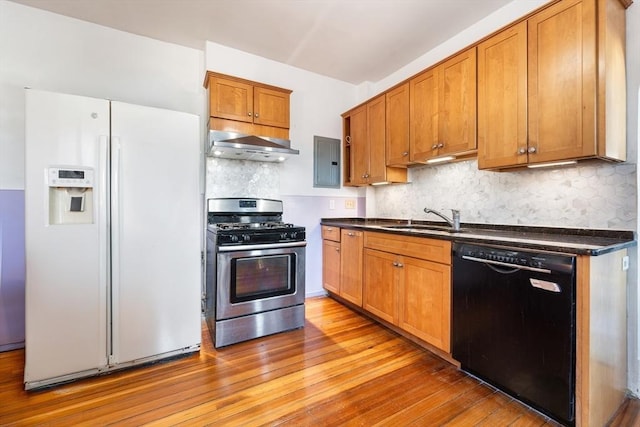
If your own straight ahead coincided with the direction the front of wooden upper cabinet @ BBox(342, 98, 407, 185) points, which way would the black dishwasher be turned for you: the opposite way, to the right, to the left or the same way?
the same way

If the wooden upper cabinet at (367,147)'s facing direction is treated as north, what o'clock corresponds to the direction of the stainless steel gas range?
The stainless steel gas range is roughly at 12 o'clock from the wooden upper cabinet.

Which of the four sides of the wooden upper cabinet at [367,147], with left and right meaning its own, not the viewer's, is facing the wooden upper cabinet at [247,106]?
front

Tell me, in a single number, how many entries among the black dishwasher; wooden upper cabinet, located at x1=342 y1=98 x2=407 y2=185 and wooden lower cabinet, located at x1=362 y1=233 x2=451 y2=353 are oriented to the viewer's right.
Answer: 0

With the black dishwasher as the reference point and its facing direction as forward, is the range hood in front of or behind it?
in front

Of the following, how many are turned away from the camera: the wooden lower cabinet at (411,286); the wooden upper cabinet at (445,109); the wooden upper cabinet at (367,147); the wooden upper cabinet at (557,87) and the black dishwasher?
0

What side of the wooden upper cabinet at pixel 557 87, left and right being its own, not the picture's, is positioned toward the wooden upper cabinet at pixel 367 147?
right

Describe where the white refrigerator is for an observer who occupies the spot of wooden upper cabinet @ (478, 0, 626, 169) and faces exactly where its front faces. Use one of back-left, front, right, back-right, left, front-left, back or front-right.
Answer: front

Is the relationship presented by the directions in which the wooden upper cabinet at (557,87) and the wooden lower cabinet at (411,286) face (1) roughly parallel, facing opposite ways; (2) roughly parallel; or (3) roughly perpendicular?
roughly parallel

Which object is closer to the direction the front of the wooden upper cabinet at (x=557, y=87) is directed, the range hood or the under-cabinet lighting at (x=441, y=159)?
the range hood

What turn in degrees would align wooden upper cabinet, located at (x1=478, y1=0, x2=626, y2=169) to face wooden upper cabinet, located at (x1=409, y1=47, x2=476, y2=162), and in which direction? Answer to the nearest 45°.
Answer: approximately 45° to its right

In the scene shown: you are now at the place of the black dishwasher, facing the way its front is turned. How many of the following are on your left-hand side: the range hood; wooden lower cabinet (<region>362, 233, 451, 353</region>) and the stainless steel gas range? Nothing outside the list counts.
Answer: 0

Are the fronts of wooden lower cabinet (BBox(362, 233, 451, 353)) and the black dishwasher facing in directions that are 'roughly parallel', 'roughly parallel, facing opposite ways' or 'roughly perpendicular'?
roughly parallel

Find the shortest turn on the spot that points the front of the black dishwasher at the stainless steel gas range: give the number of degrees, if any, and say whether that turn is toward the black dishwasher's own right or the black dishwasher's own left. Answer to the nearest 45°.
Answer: approximately 45° to the black dishwasher's own right

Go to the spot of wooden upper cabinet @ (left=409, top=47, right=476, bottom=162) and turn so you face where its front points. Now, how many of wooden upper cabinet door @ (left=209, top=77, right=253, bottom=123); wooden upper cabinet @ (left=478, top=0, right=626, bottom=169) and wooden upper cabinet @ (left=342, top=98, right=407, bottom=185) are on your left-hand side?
1

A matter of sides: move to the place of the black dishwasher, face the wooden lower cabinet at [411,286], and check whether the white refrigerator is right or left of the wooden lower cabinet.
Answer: left

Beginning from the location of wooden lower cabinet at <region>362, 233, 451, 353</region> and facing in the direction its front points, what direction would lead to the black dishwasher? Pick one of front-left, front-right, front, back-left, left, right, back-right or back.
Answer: left
